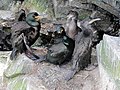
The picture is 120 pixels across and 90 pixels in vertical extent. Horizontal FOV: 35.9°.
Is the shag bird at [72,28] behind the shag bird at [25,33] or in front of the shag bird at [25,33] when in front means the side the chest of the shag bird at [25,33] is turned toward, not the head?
in front

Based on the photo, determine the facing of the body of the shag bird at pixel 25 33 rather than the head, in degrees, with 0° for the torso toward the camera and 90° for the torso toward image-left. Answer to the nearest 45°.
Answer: approximately 270°
